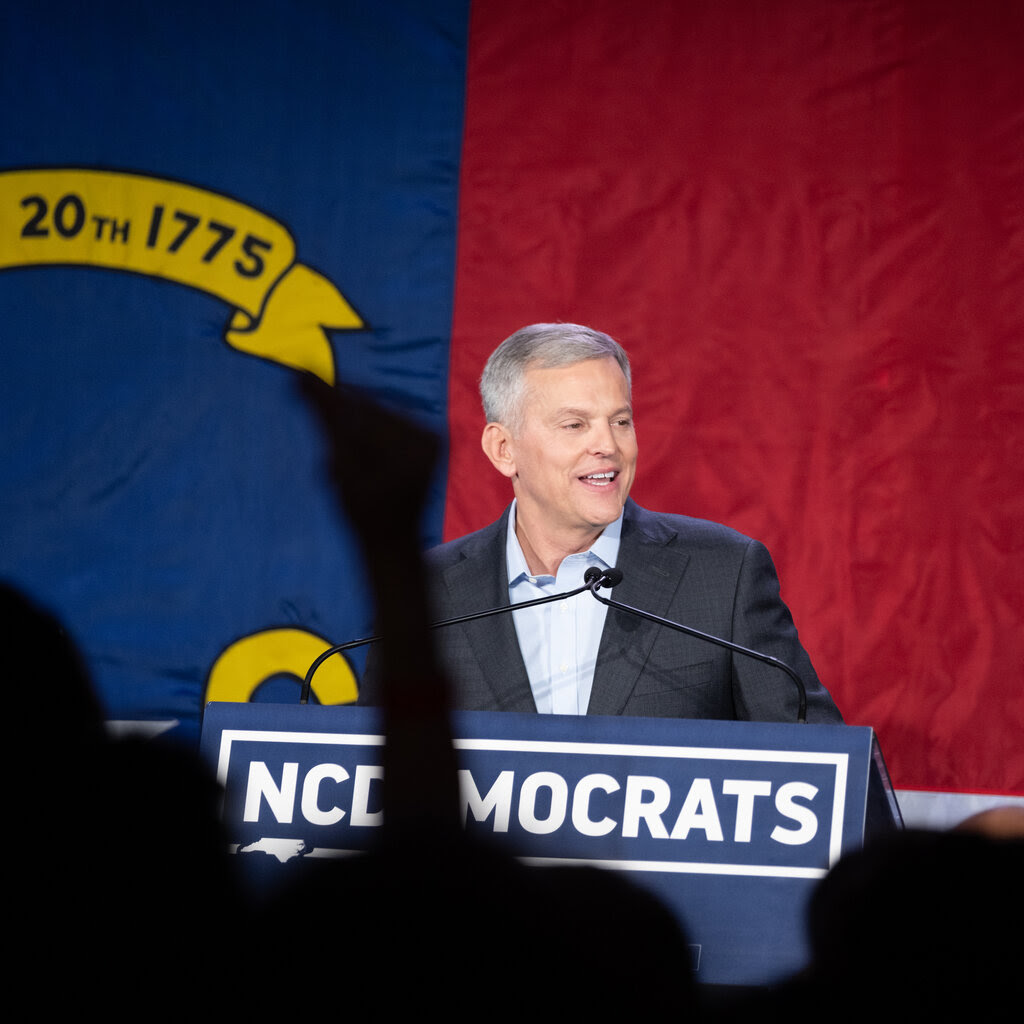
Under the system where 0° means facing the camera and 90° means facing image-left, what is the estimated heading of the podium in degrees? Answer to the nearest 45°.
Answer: approximately 0°

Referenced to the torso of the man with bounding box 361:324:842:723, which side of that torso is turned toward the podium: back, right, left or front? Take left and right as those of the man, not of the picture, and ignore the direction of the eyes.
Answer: front

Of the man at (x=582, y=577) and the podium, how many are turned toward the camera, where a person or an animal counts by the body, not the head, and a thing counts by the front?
2

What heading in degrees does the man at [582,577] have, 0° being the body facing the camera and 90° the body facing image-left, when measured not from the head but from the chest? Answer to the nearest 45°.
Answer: approximately 0°

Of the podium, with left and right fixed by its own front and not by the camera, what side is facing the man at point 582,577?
back
